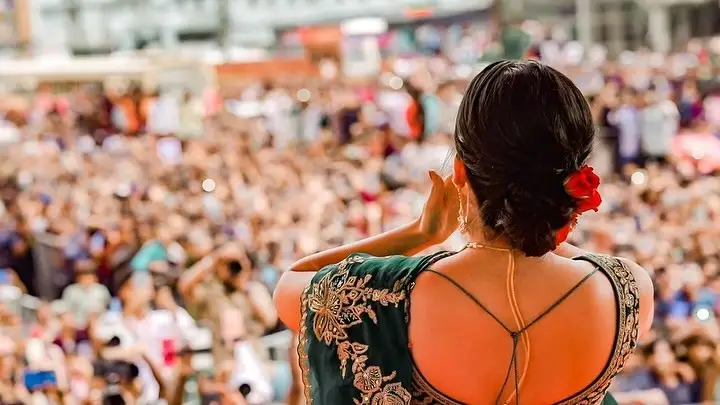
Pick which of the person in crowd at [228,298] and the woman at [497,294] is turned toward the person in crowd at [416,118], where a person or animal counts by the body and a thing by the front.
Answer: the woman

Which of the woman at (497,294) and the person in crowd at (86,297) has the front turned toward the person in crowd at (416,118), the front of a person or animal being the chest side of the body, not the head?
the woman

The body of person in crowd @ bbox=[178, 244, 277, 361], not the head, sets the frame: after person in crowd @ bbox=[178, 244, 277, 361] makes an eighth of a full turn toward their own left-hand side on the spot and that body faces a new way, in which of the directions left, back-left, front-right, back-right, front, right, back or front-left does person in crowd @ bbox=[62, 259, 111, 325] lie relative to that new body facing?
back

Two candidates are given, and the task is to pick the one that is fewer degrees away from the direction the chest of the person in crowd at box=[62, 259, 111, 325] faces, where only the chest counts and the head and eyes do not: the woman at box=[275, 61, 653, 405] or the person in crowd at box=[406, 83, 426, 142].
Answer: the woman

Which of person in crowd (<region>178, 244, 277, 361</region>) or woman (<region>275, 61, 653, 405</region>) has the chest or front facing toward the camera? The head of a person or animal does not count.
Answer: the person in crowd

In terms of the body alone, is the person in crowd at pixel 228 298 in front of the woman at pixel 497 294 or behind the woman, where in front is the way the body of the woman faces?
in front

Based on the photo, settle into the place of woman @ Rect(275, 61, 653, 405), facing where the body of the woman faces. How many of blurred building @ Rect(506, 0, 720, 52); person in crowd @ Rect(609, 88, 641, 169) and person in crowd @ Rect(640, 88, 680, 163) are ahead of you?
3

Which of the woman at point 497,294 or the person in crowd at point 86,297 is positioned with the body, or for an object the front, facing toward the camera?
the person in crowd

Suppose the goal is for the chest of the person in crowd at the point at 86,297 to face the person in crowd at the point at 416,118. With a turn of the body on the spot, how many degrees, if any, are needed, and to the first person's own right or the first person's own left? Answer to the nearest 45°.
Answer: approximately 135° to the first person's own left

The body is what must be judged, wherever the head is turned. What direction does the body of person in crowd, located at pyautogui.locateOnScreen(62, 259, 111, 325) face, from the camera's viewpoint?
toward the camera

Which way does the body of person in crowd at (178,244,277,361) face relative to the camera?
toward the camera

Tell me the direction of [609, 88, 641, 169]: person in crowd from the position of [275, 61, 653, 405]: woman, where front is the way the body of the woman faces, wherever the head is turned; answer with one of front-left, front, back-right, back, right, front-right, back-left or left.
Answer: front

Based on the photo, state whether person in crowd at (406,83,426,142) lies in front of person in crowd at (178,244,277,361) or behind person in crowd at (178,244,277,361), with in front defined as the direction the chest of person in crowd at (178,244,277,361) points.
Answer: behind

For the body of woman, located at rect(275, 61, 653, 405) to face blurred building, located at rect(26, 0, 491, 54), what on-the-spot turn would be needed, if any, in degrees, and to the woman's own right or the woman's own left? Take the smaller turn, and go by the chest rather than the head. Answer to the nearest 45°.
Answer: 0° — they already face it

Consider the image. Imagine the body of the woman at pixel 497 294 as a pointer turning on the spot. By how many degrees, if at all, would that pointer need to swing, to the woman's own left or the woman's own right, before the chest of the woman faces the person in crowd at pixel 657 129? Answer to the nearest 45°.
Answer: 0° — they already face them

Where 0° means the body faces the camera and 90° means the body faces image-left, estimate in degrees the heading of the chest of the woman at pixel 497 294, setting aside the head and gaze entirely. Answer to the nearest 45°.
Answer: approximately 180°

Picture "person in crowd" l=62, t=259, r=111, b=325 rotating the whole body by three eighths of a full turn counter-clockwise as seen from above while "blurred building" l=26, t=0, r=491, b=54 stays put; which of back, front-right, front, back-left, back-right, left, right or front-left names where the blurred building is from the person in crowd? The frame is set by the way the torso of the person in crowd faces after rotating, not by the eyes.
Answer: front-left

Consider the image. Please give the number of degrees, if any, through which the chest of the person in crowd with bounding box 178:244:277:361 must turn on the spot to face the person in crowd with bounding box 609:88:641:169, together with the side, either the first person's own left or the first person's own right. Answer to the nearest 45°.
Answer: approximately 135° to the first person's own left

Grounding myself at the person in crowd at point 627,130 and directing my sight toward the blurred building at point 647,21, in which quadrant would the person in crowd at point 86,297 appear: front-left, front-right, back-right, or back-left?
back-left

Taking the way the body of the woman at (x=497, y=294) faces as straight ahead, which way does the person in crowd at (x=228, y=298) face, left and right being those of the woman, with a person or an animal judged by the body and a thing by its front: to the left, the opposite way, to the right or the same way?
the opposite way
